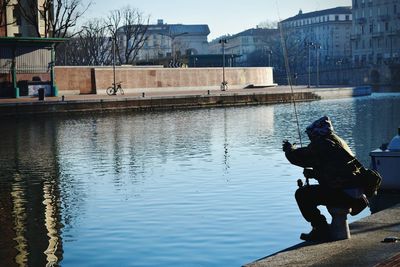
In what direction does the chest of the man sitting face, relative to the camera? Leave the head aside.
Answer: to the viewer's left
